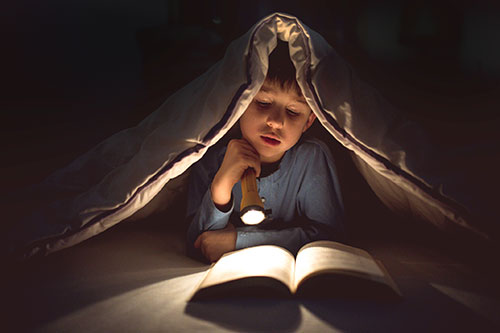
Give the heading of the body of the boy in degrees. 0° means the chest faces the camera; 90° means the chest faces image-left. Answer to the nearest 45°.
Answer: approximately 0°
